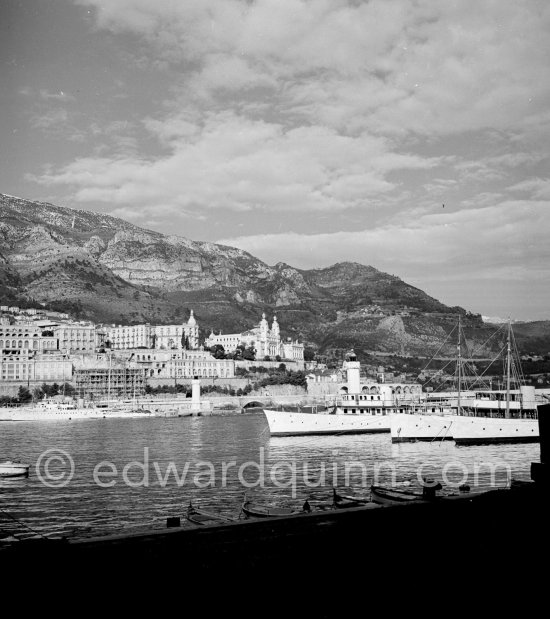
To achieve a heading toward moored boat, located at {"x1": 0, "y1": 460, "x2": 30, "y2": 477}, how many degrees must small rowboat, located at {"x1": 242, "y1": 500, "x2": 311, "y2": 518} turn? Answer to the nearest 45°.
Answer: approximately 45° to its right

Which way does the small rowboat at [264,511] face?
to the viewer's left
